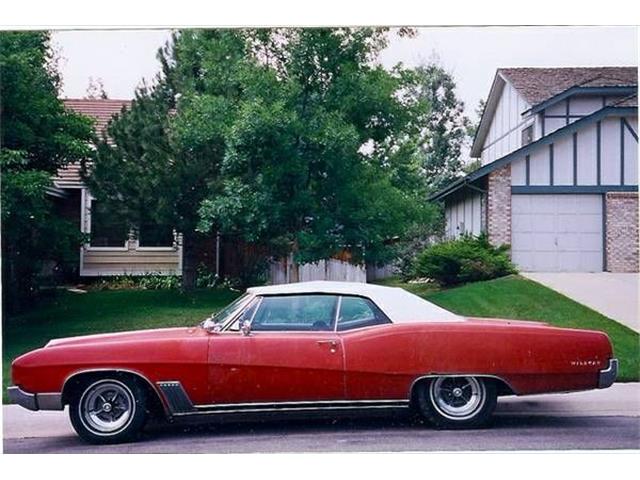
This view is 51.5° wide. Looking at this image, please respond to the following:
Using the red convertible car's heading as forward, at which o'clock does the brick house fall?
The brick house is roughly at 5 o'clock from the red convertible car.

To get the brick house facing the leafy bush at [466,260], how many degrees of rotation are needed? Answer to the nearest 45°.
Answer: approximately 45° to its right

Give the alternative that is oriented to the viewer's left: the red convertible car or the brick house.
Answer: the red convertible car

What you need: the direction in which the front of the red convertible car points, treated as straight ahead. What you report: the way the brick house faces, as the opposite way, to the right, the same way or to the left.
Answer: to the left

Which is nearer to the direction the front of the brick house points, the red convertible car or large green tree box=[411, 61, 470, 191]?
the red convertible car

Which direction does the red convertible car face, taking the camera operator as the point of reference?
facing to the left of the viewer

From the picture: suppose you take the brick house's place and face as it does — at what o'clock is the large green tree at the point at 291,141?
The large green tree is roughly at 2 o'clock from the brick house.

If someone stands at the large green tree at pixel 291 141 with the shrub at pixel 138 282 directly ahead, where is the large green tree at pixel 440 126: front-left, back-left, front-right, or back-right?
back-right

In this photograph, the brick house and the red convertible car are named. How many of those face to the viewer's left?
1

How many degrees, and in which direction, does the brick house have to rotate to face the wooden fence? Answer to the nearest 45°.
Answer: approximately 45° to its right

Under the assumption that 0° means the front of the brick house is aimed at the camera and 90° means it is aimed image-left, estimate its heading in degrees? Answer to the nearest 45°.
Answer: approximately 0°
